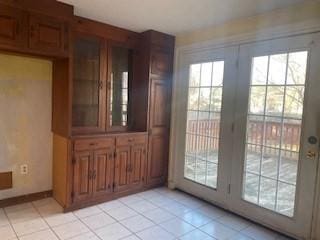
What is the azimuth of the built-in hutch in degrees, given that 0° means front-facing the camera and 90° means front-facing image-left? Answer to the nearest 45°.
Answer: approximately 315°
